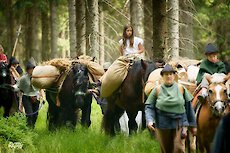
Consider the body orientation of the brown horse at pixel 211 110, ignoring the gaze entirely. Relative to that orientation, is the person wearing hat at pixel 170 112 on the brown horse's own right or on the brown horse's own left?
on the brown horse's own right

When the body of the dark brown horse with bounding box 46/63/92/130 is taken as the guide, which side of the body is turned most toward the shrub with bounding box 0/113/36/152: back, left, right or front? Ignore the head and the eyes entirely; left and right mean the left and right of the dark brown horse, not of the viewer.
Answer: right

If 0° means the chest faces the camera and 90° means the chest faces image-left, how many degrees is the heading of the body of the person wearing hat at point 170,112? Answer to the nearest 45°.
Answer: approximately 0°

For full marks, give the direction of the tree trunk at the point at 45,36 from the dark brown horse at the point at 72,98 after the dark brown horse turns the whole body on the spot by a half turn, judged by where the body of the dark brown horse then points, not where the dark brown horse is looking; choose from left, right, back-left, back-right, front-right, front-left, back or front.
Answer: front-right

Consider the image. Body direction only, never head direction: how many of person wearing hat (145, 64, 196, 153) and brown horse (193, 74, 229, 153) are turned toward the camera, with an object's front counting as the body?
2

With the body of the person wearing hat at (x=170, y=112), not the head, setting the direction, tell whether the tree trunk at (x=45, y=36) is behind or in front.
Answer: behind
